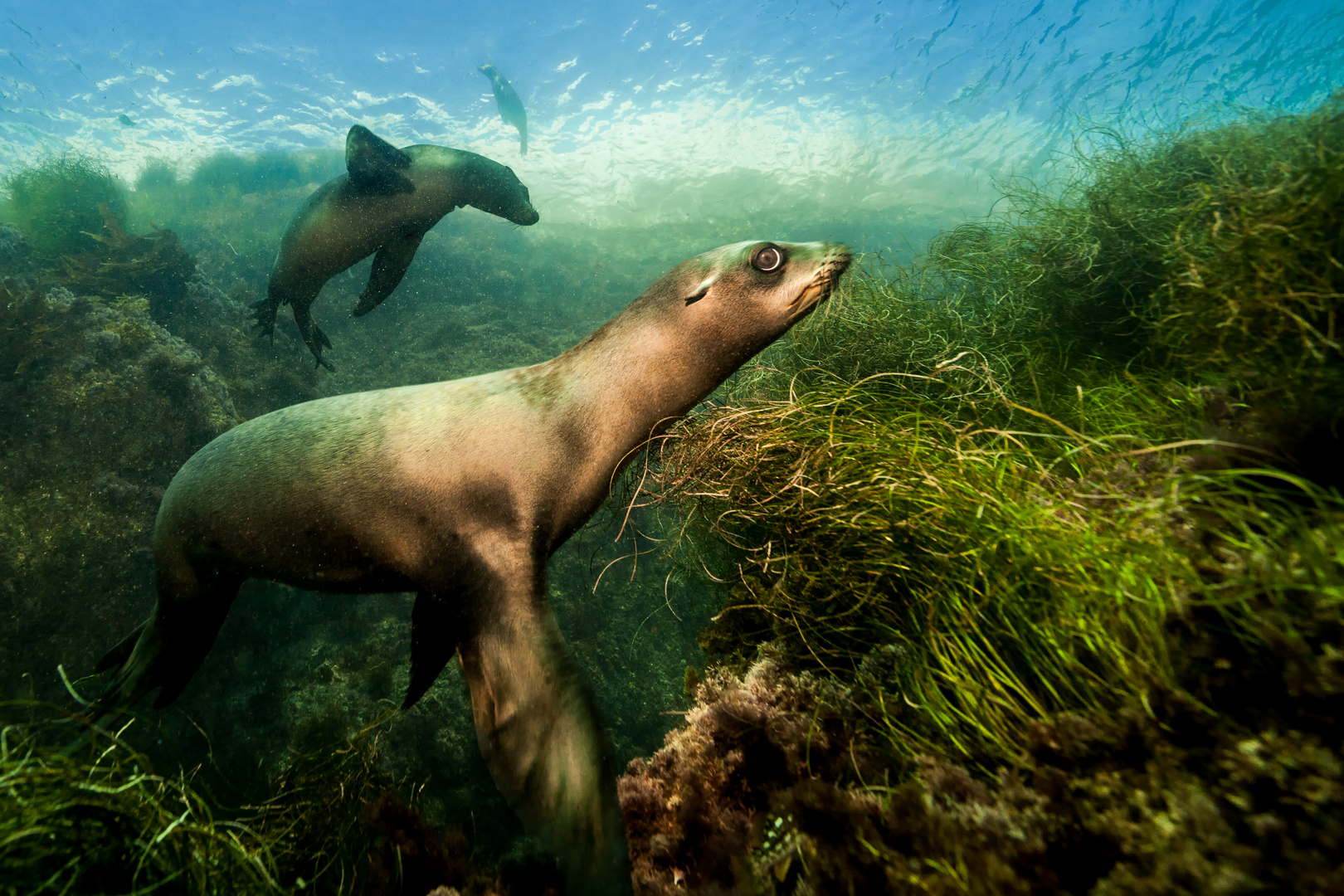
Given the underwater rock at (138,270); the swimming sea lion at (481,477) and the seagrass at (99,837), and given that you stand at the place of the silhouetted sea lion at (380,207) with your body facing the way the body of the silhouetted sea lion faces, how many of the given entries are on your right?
2

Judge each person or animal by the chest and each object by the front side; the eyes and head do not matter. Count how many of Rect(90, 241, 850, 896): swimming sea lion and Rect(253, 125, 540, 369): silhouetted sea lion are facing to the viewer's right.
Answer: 2

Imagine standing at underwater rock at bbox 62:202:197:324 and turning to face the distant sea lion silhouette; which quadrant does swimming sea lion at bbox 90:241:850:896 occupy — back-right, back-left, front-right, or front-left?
back-right

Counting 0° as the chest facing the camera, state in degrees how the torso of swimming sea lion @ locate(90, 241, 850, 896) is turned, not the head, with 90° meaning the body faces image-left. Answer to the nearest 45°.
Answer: approximately 270°

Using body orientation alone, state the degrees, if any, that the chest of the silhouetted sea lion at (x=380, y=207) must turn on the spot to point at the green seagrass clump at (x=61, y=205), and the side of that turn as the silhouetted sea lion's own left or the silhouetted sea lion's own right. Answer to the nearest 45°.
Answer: approximately 135° to the silhouetted sea lion's own left

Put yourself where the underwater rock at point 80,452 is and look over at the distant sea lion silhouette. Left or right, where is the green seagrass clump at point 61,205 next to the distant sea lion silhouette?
left

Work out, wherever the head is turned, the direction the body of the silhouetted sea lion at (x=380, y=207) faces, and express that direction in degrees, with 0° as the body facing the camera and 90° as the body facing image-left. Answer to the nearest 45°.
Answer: approximately 270°

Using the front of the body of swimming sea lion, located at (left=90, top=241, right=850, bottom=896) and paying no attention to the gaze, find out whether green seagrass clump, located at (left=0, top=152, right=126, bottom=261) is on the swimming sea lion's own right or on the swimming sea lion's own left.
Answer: on the swimming sea lion's own left

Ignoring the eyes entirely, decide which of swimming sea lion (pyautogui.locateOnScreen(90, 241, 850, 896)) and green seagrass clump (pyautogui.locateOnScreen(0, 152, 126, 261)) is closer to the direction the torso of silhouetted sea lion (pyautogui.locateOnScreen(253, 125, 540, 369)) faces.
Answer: the swimming sea lion

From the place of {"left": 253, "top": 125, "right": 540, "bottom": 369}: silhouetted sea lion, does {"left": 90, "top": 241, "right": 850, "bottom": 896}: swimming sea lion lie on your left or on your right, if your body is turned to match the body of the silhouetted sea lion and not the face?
on your right
